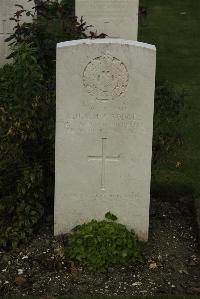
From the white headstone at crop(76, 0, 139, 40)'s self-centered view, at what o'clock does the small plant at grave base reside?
The small plant at grave base is roughly at 12 o'clock from the white headstone.

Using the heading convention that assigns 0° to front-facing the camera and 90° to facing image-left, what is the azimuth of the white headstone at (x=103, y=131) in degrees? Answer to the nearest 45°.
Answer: approximately 0°

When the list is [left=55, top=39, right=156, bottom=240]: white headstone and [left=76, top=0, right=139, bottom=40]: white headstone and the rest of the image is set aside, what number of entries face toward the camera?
2

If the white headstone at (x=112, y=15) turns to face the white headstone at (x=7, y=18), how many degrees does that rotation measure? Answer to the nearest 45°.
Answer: approximately 45° to its right

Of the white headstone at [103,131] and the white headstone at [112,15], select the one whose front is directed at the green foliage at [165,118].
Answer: the white headstone at [112,15]

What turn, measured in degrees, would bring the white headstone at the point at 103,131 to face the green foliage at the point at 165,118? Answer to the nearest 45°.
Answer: approximately 135° to its left

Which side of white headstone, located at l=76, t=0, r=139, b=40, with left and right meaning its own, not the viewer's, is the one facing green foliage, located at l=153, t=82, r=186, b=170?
front

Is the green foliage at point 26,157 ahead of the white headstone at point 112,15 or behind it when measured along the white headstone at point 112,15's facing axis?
ahead

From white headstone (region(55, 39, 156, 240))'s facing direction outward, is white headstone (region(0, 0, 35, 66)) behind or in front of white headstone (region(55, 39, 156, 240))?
behind

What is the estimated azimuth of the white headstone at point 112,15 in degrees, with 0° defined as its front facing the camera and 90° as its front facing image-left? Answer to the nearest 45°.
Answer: approximately 0°
